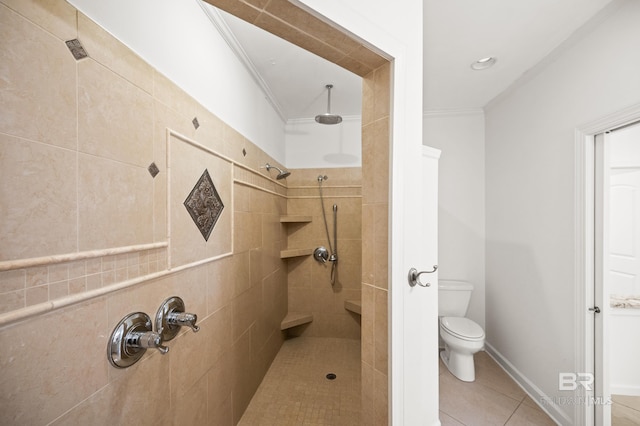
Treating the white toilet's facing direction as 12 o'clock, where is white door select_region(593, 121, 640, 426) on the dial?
The white door is roughly at 10 o'clock from the white toilet.

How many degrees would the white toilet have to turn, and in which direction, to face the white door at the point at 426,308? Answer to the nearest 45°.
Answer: approximately 45° to its right

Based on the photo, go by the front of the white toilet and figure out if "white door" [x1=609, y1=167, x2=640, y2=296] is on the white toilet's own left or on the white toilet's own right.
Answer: on the white toilet's own left

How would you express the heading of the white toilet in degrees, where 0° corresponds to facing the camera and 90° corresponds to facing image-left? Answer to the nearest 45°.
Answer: approximately 315°
